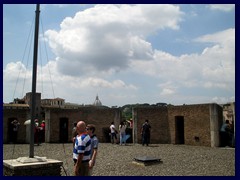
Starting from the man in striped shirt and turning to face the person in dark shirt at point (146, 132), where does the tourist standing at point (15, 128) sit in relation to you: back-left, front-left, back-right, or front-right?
front-left

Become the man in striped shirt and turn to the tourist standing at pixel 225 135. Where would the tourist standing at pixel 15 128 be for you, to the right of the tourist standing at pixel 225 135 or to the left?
left

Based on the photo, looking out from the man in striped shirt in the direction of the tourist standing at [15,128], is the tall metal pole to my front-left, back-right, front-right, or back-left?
front-left

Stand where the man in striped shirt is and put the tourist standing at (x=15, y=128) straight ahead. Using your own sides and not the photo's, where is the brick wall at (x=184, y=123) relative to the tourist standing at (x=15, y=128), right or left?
right

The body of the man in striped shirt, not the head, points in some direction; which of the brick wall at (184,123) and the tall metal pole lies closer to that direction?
the tall metal pole

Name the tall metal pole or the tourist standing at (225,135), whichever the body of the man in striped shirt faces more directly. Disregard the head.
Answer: the tall metal pole
